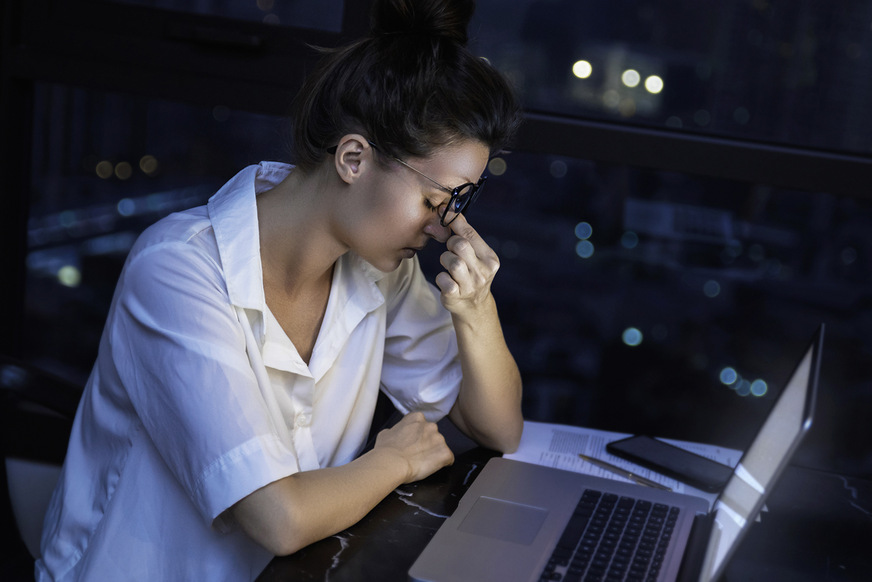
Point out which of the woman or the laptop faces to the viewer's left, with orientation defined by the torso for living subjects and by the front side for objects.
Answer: the laptop

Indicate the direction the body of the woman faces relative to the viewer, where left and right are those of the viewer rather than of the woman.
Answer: facing the viewer and to the right of the viewer

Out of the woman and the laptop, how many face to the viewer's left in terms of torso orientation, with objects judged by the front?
1

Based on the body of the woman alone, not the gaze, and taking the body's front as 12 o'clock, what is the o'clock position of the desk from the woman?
The desk is roughly at 11 o'clock from the woman.

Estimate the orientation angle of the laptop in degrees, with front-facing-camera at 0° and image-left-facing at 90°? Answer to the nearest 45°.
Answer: approximately 90°

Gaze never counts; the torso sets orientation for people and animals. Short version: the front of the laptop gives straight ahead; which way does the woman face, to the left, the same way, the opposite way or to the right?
the opposite way
